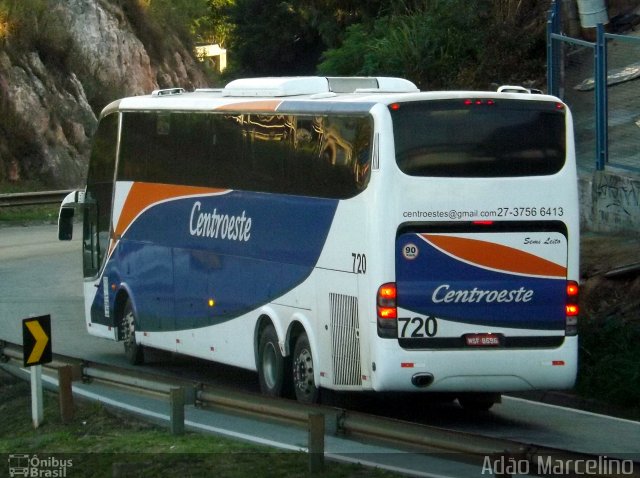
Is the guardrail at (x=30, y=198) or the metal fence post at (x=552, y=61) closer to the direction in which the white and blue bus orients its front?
the guardrail

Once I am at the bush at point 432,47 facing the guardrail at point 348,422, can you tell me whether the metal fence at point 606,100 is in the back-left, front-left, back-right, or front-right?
front-left

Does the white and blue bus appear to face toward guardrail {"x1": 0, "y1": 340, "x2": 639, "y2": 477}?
no

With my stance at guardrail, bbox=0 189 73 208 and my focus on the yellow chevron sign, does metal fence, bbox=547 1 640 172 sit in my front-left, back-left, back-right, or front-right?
front-left

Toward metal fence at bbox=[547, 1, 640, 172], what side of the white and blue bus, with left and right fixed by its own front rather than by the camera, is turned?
right

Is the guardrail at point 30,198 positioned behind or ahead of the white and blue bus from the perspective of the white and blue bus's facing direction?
ahead

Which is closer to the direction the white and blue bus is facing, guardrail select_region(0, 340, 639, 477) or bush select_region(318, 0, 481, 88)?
the bush

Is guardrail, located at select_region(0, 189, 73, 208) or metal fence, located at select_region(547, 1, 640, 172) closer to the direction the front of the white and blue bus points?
the guardrail

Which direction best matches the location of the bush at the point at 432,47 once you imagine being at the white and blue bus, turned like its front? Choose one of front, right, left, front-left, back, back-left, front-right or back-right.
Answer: front-right

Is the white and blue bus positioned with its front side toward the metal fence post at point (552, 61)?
no

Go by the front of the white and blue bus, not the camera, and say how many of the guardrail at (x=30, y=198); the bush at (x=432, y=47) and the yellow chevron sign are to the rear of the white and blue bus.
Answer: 0

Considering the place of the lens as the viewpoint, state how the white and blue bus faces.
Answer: facing away from the viewer and to the left of the viewer
